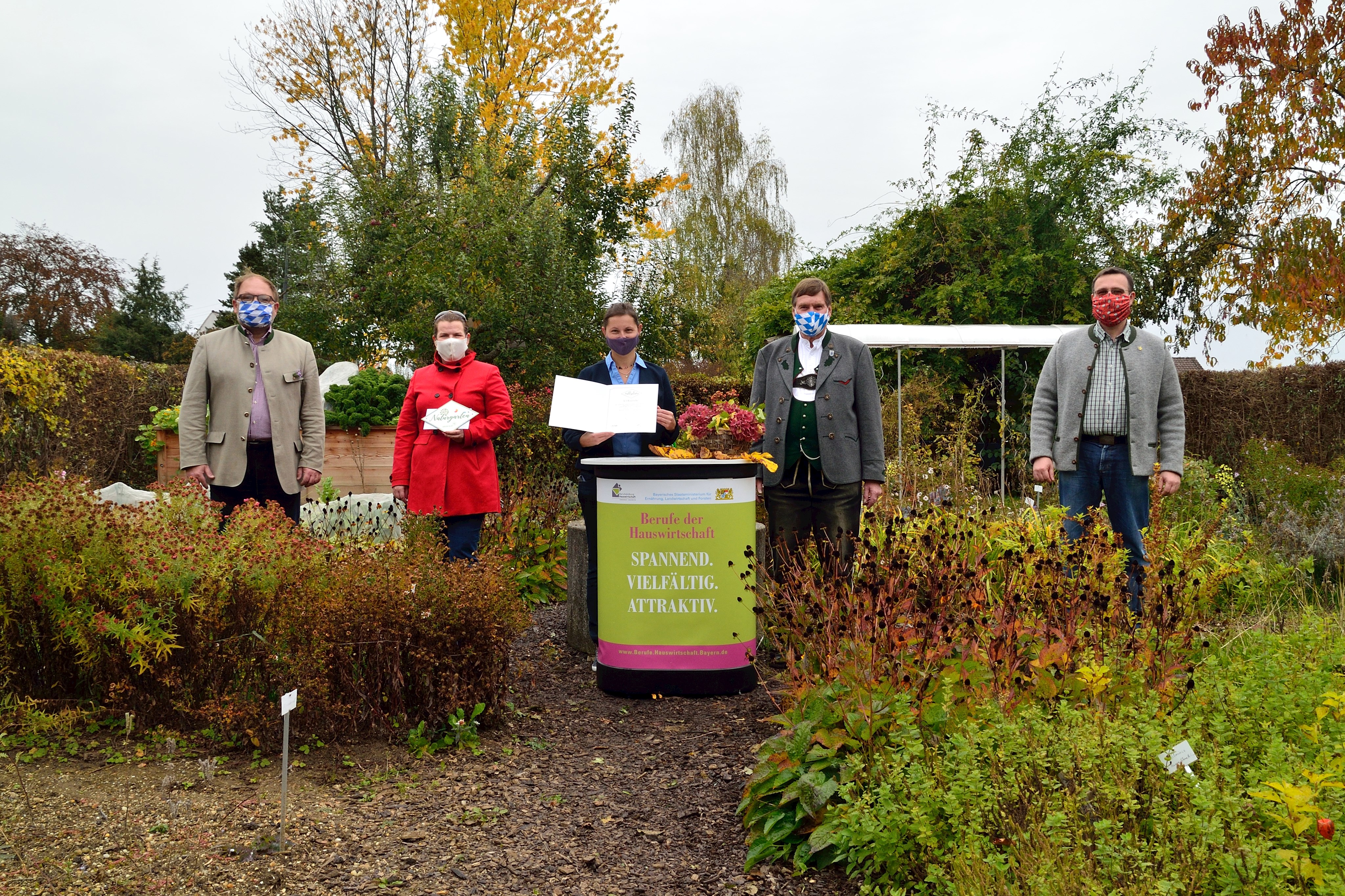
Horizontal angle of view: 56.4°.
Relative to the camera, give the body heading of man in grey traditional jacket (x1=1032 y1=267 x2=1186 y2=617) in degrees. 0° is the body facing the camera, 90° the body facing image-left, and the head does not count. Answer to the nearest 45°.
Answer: approximately 0°

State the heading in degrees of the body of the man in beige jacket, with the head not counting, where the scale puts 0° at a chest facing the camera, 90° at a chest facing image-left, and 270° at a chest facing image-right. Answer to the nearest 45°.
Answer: approximately 0°

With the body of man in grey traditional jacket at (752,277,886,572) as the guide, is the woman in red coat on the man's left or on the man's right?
on the man's right

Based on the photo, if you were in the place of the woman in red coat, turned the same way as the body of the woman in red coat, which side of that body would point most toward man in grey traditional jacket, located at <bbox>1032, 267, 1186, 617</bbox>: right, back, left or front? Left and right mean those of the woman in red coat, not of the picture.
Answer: left
